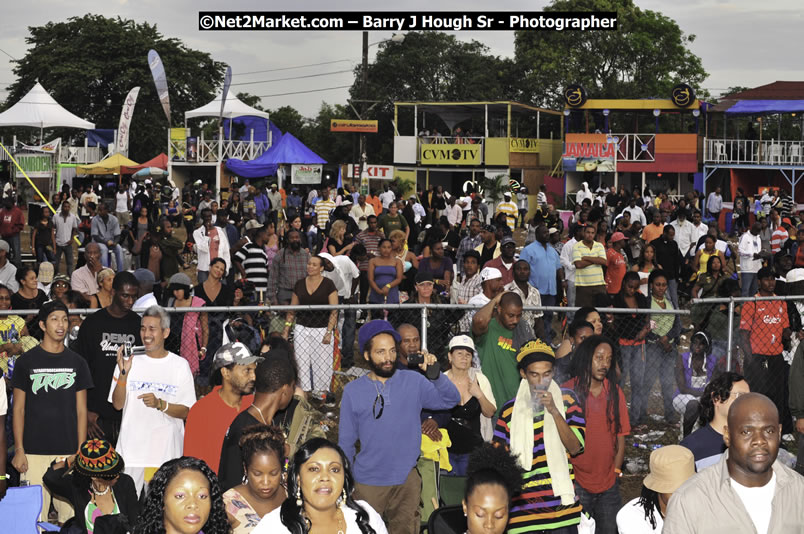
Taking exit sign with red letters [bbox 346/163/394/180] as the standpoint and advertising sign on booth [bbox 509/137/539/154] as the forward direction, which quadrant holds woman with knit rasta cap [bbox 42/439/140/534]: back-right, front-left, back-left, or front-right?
back-right

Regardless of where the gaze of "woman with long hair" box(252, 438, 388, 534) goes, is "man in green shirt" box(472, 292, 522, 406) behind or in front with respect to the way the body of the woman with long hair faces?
behind

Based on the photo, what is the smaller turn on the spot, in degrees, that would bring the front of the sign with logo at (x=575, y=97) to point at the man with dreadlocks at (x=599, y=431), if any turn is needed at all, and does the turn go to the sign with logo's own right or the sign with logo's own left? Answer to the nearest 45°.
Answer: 0° — it already faces them

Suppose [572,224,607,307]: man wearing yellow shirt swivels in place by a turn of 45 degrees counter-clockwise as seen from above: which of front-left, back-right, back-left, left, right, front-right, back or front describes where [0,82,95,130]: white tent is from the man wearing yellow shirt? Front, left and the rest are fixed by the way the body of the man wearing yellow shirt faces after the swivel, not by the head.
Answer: back

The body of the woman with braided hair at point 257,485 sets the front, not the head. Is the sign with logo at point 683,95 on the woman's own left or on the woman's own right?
on the woman's own left

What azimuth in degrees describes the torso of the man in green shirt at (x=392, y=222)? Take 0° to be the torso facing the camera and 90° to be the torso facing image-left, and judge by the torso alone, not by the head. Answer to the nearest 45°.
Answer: approximately 0°

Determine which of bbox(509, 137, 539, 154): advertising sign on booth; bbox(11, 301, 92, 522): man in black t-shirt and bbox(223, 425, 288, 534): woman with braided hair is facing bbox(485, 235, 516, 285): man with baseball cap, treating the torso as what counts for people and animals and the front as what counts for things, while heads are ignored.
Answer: the advertising sign on booth

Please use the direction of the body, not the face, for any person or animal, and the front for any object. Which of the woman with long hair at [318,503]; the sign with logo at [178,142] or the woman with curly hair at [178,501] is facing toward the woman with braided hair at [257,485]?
the sign with logo

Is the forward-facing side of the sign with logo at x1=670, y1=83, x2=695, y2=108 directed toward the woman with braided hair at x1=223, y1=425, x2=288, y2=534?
yes
